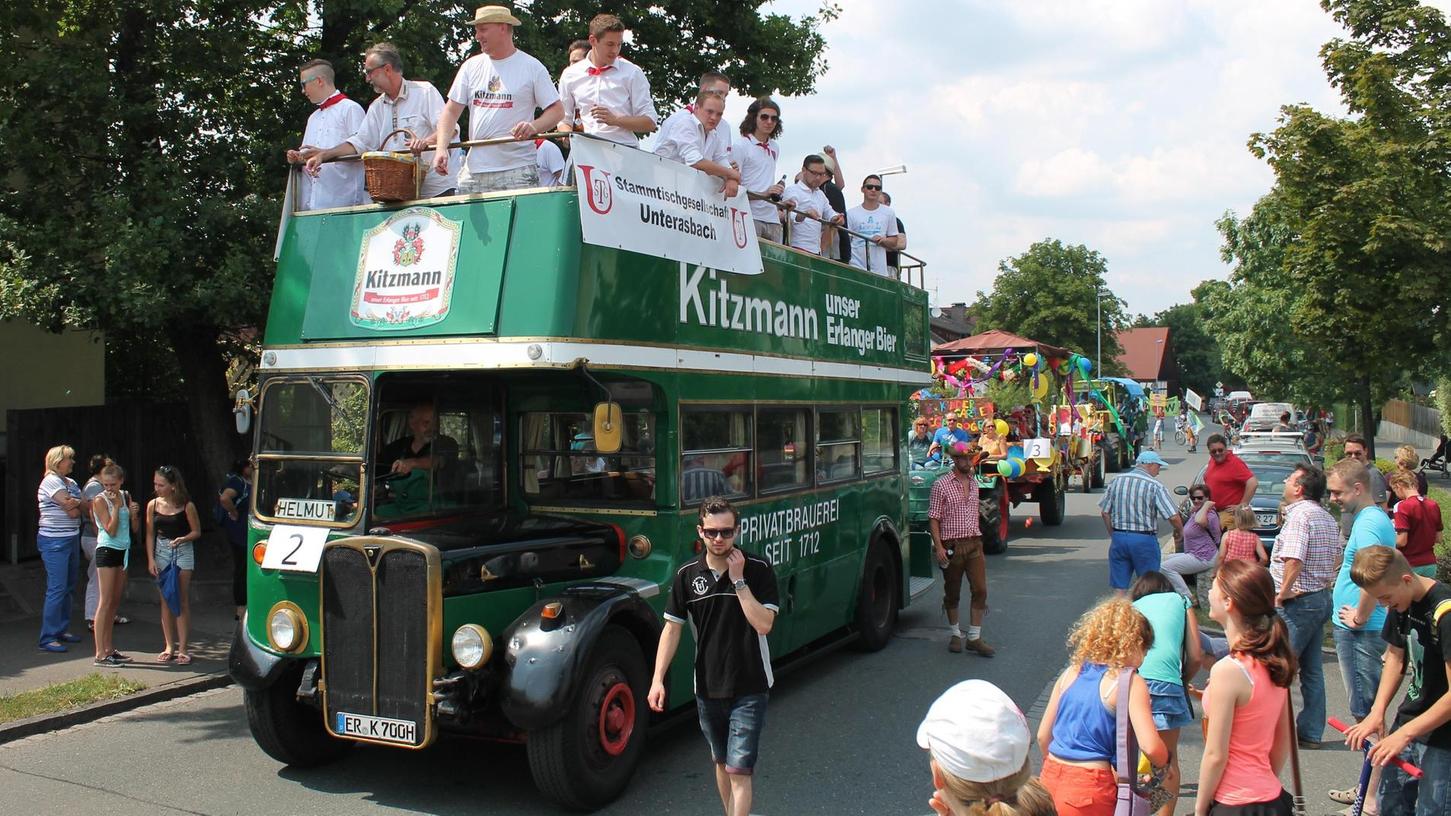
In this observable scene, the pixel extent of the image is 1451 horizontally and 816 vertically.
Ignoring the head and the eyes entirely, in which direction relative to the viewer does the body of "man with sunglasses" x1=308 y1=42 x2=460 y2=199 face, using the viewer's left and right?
facing the viewer and to the left of the viewer

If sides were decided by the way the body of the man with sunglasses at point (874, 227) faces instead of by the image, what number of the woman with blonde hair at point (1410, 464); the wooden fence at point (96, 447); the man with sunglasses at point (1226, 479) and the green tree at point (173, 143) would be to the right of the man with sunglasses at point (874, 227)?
2

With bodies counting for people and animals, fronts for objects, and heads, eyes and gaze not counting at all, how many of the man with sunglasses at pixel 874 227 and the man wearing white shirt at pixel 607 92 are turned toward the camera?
2

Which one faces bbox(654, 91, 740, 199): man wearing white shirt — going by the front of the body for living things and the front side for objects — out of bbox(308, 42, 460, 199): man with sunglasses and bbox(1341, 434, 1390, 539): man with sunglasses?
bbox(1341, 434, 1390, 539): man with sunglasses
